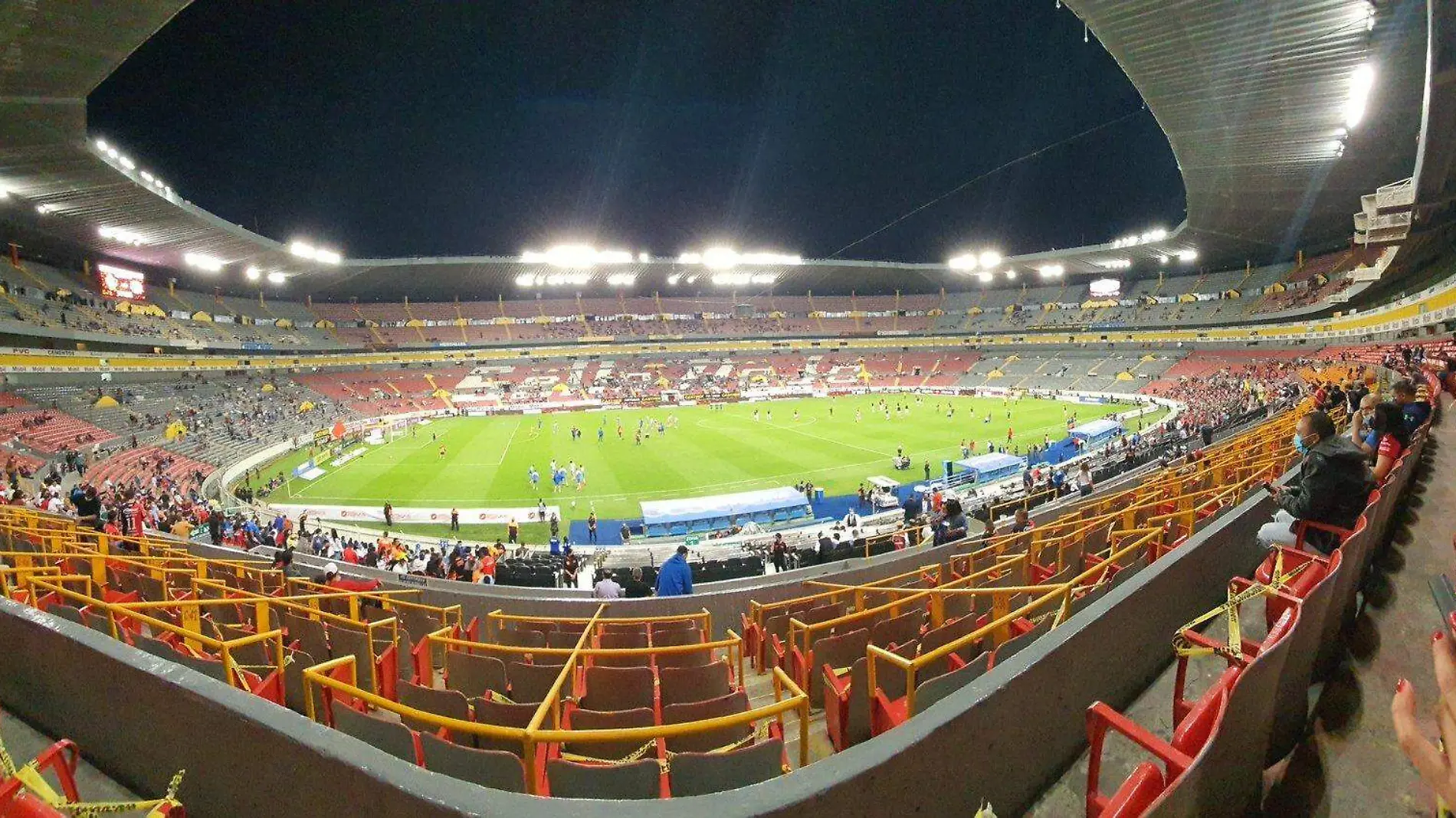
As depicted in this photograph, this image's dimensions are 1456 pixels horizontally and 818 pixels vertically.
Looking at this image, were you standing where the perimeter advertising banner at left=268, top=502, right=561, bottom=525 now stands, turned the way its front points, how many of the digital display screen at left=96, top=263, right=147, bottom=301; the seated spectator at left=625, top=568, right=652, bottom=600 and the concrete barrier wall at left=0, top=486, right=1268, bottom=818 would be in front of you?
2

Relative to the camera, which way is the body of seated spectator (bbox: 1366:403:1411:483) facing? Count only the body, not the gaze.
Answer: to the viewer's left

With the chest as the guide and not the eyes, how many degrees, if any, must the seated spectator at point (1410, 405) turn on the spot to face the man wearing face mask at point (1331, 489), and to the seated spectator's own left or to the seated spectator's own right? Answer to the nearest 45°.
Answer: approximately 90° to the seated spectator's own left

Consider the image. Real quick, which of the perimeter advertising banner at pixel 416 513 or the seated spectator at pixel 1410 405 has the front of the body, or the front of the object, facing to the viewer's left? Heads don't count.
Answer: the seated spectator

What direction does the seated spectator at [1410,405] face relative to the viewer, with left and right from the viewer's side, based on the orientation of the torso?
facing to the left of the viewer

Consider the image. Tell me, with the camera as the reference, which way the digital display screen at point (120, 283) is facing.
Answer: facing the viewer and to the right of the viewer

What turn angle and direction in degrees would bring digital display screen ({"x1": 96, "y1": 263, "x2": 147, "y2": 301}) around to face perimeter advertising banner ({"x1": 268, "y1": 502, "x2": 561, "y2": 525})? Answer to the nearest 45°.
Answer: approximately 45° to its right

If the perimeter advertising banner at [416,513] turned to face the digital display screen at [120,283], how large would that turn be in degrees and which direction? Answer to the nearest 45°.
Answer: approximately 135° to its right

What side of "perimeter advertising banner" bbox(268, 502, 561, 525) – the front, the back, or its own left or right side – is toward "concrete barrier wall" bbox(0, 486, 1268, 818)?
front

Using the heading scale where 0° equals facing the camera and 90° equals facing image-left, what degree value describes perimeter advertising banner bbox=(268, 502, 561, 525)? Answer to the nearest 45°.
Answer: approximately 0°

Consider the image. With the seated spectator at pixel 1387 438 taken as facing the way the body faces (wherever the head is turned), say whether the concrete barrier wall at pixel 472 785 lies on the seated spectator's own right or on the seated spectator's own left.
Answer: on the seated spectator's own left

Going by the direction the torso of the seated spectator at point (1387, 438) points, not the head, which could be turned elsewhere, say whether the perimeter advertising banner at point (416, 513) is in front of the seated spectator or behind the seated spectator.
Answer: in front
